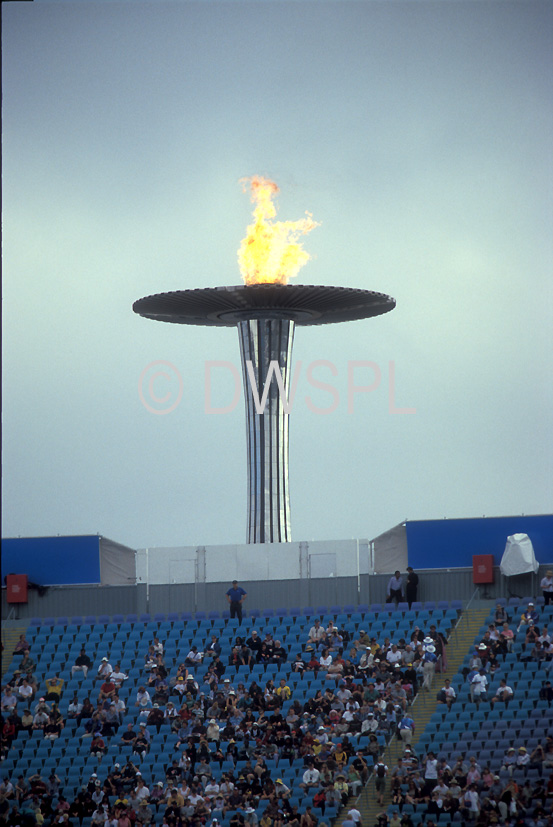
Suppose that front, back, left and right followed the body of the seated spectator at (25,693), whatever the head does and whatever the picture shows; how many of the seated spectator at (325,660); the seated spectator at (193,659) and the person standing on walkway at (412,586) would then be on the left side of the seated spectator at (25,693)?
3

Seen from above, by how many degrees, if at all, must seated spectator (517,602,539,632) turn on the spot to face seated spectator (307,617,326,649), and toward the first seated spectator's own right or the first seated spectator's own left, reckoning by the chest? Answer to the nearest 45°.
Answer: approximately 45° to the first seated spectator's own right

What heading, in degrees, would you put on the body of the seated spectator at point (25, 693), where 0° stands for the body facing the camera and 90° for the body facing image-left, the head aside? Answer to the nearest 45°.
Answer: approximately 0°

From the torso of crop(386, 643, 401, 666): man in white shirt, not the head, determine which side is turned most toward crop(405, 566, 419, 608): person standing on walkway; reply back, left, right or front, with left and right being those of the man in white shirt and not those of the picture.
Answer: back

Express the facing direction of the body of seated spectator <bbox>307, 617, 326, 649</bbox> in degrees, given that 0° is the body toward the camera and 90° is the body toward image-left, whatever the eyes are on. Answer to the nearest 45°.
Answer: approximately 0°

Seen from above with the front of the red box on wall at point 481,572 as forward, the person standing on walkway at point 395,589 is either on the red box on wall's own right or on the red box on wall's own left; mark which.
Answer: on the red box on wall's own right

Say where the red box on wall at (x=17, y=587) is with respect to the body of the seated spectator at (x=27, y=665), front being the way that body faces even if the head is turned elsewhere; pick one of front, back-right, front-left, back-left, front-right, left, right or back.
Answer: back

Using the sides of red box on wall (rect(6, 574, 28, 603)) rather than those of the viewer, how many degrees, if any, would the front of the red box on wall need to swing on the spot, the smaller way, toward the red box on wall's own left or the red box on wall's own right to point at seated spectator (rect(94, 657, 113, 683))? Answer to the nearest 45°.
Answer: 0° — it already faces them

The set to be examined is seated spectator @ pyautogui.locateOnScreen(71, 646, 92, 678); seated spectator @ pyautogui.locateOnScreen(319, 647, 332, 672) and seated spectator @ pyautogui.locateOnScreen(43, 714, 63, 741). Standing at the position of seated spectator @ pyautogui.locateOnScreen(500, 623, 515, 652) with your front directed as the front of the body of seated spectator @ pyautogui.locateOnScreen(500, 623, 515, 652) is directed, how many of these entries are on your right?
3

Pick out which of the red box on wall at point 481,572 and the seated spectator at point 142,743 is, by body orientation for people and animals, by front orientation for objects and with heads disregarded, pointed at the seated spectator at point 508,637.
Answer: the red box on wall

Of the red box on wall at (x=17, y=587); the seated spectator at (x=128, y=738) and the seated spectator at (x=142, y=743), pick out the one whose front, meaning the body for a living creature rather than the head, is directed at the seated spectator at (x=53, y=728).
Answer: the red box on wall
